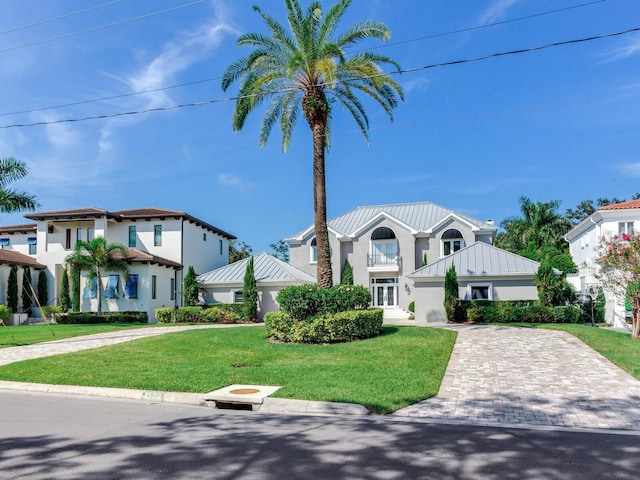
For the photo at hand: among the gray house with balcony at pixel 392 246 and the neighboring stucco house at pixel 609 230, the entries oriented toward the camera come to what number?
2

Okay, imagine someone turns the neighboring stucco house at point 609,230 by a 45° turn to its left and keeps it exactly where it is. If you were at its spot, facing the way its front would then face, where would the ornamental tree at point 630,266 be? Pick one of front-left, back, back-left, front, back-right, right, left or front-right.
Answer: front-right

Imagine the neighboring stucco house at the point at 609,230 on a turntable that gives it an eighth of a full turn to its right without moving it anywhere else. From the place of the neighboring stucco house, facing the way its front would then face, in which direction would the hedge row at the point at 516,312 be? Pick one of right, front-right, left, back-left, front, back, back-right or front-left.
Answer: front

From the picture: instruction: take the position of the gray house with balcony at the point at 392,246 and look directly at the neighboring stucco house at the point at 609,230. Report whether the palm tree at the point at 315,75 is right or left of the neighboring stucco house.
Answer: right

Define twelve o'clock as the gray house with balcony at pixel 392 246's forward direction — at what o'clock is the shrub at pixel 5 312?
The shrub is roughly at 2 o'clock from the gray house with balcony.

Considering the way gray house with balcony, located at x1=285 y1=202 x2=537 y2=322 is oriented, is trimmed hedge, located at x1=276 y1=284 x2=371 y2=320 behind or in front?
in front

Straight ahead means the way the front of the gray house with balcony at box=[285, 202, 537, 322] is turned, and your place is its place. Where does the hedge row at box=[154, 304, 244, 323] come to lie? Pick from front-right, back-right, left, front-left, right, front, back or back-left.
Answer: front-right

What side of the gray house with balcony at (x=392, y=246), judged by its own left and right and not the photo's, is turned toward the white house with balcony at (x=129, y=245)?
right

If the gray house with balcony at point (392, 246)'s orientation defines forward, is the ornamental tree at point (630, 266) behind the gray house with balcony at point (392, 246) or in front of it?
in front

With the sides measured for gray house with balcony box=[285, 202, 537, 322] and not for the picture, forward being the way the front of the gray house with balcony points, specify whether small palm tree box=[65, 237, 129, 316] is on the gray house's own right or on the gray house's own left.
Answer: on the gray house's own right

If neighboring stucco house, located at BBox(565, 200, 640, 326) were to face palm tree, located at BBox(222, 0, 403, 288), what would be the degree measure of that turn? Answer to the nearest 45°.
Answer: approximately 45° to its right

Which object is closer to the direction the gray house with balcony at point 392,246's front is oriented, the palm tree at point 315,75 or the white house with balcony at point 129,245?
the palm tree

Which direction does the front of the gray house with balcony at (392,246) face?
toward the camera

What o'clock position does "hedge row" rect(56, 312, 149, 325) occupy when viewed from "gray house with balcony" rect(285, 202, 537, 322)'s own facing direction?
The hedge row is roughly at 2 o'clock from the gray house with balcony.

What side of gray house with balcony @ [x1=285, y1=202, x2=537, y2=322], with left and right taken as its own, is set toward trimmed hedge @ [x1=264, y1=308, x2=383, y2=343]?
front

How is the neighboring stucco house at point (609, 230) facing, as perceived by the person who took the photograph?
facing the viewer

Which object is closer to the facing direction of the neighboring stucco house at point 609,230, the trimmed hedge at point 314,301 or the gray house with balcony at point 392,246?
the trimmed hedge

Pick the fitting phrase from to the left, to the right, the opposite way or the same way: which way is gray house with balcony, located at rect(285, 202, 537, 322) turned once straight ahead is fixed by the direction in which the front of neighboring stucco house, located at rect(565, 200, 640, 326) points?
the same way
